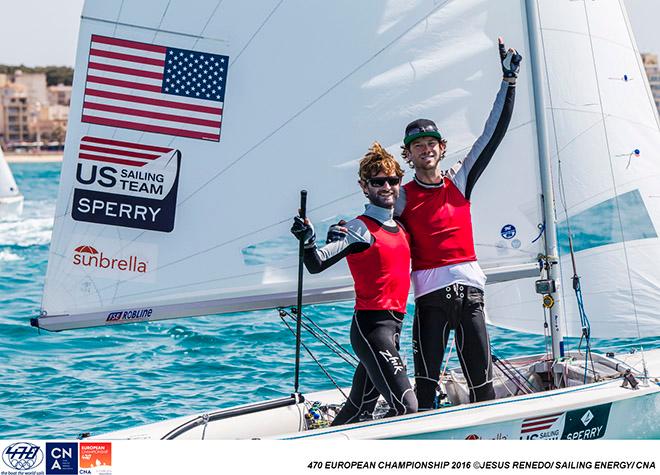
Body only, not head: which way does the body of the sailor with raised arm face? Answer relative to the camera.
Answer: toward the camera
